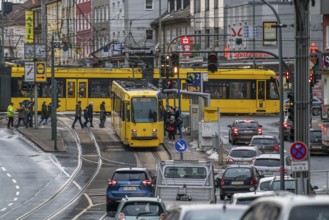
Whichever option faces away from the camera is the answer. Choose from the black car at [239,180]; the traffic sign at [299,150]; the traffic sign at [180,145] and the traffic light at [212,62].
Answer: the black car

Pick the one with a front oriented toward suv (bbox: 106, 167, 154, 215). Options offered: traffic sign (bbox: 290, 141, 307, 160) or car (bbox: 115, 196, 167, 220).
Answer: the car

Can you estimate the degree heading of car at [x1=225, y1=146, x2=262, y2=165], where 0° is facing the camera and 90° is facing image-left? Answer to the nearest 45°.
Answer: approximately 180°

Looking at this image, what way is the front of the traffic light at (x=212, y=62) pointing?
toward the camera

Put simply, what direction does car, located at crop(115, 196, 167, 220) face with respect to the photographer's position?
facing away from the viewer

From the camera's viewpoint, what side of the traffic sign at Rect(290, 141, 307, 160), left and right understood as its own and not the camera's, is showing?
front

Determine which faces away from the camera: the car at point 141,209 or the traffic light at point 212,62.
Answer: the car

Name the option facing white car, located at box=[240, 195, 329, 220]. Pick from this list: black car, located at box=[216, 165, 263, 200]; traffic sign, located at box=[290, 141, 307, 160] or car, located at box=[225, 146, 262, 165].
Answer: the traffic sign

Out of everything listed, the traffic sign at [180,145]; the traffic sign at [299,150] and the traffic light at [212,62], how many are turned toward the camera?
3

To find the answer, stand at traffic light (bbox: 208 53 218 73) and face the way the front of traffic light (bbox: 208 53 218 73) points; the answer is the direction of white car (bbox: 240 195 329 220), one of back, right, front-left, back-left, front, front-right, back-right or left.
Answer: front

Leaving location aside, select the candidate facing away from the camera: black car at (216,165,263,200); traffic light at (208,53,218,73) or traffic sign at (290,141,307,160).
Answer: the black car

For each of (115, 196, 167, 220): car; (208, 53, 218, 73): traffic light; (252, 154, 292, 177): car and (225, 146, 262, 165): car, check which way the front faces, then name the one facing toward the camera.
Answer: the traffic light

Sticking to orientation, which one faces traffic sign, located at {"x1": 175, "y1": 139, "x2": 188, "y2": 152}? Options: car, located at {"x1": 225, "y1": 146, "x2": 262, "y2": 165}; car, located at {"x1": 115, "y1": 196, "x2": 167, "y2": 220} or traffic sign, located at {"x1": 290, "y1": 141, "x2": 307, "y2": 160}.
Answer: car, located at {"x1": 115, "y1": 196, "x2": 167, "y2": 220}

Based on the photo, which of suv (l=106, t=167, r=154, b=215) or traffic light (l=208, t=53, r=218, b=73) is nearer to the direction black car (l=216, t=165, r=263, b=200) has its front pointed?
the traffic light

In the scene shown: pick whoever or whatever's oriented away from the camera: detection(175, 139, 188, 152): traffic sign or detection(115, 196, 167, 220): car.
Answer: the car

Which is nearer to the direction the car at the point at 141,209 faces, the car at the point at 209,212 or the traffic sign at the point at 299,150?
the traffic sign

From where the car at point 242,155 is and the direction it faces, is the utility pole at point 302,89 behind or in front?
behind

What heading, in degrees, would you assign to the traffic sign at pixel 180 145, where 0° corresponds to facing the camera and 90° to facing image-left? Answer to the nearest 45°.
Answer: approximately 0°

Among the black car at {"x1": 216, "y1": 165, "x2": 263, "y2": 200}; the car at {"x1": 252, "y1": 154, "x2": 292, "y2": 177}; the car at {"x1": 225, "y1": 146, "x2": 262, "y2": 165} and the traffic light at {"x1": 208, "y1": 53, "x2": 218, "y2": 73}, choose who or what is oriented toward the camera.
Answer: the traffic light
